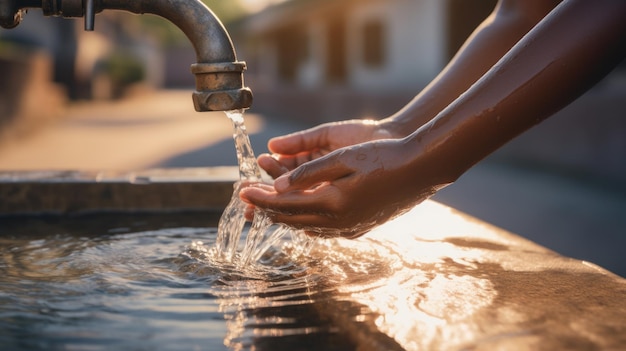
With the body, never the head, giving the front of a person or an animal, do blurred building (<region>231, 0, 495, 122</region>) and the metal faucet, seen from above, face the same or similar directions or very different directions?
very different directions

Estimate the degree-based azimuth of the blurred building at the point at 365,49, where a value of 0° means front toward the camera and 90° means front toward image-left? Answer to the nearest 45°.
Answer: approximately 45°

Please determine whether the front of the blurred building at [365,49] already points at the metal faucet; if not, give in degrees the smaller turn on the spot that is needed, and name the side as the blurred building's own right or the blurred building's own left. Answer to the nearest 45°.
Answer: approximately 45° to the blurred building's own left

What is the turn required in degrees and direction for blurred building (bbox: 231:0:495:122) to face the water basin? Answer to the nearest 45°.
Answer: approximately 45° to its left

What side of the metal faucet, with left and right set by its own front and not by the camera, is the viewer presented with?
right
